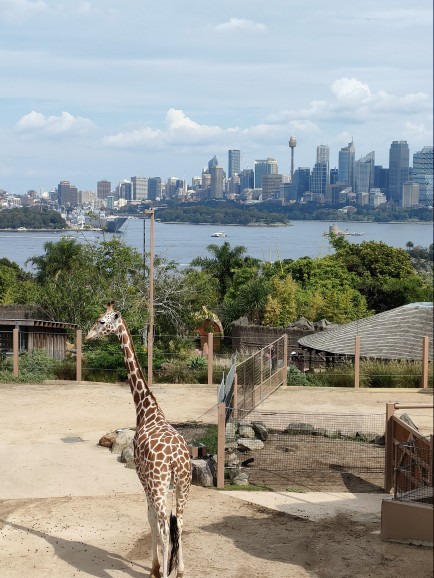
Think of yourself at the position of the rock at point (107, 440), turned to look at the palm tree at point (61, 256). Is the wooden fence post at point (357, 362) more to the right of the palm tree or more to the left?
right

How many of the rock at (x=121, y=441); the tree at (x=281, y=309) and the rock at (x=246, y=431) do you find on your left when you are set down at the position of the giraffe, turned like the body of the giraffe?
0

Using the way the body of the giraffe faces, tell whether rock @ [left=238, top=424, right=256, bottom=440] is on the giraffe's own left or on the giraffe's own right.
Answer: on the giraffe's own right

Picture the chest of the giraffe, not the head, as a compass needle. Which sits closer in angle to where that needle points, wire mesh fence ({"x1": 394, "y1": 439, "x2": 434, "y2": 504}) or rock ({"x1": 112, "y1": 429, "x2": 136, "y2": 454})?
the rock

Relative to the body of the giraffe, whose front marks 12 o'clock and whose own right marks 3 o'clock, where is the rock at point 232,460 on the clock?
The rock is roughly at 2 o'clock from the giraffe.

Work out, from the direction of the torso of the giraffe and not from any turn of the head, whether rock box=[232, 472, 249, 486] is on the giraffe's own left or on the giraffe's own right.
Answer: on the giraffe's own right

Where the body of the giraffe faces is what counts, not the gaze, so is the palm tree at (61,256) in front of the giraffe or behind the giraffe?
in front

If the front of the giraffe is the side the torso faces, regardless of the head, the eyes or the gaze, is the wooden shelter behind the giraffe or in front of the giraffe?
in front

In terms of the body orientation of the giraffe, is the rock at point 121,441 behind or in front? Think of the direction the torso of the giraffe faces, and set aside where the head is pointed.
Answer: in front

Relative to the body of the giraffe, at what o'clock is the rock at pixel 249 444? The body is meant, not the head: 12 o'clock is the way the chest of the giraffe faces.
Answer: The rock is roughly at 2 o'clock from the giraffe.

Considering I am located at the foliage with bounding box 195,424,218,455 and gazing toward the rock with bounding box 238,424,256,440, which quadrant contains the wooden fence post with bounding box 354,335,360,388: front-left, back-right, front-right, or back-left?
front-left

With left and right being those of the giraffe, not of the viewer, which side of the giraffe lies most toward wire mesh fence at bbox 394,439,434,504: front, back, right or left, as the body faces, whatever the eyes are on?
right

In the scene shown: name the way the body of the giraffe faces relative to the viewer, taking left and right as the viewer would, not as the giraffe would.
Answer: facing away from the viewer and to the left of the viewer

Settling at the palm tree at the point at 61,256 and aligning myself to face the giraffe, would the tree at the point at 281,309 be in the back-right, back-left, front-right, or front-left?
front-left

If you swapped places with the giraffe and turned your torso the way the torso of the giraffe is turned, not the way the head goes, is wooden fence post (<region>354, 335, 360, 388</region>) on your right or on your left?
on your right
